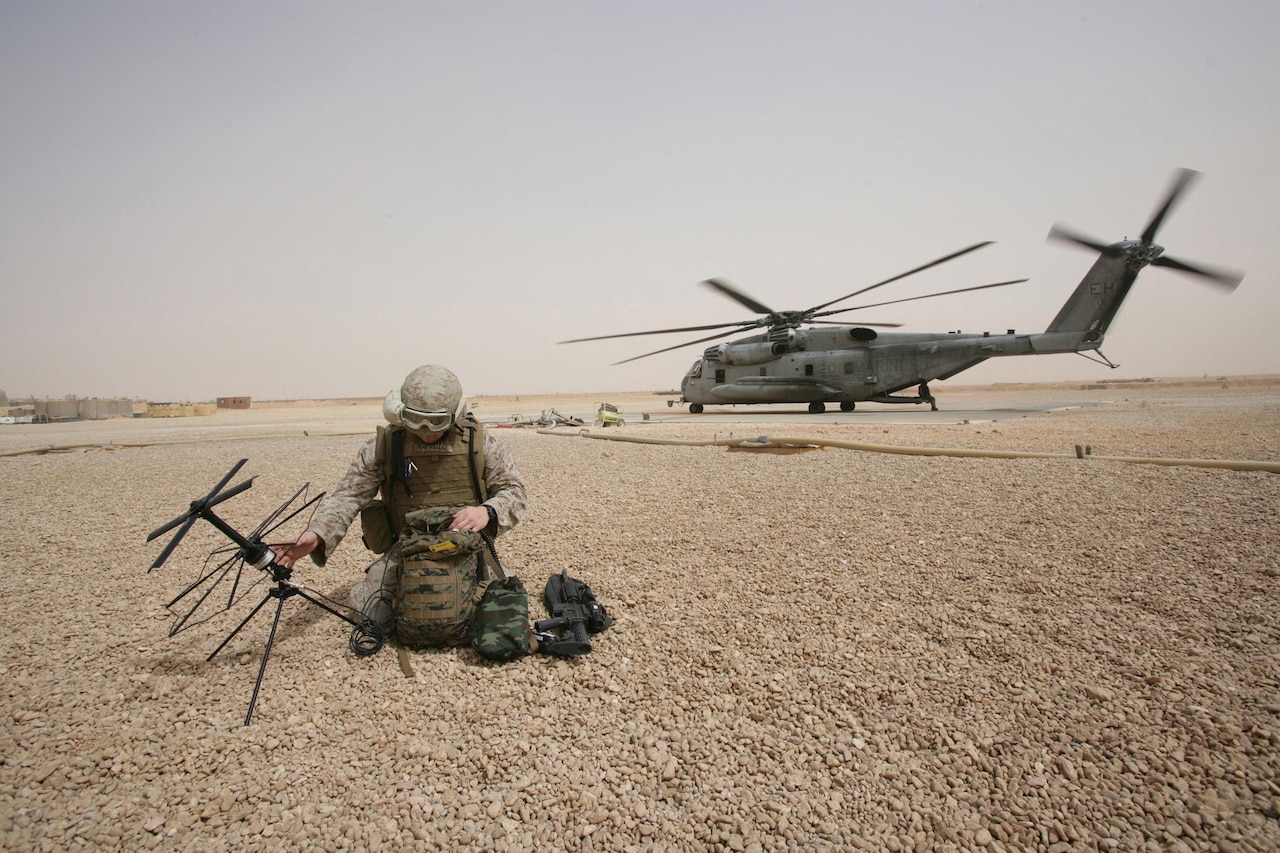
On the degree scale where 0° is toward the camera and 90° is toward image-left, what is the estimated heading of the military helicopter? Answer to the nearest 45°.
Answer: approximately 90°

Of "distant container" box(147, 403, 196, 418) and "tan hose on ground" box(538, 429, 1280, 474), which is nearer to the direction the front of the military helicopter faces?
the distant container

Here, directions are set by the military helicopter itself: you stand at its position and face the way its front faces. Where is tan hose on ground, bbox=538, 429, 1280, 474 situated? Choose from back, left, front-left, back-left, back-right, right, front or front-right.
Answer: left

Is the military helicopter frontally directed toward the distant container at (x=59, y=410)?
yes

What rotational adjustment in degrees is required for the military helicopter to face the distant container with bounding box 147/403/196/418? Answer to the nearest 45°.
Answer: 0° — it already faces it

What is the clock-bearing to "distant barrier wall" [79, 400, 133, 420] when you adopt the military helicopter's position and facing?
The distant barrier wall is roughly at 12 o'clock from the military helicopter.

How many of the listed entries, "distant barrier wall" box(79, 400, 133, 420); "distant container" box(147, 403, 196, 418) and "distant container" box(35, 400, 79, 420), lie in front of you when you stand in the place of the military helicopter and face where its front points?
3
